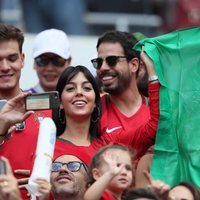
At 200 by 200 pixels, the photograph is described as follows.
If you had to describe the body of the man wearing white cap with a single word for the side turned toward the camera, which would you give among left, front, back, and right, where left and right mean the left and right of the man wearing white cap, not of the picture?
front

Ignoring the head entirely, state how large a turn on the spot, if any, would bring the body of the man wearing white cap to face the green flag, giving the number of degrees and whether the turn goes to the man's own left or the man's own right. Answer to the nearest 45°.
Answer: approximately 45° to the man's own left

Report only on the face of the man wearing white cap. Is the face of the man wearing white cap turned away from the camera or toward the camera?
toward the camera
